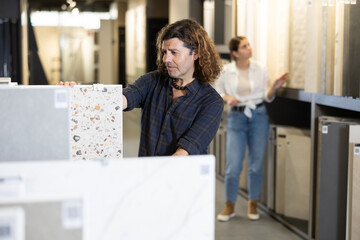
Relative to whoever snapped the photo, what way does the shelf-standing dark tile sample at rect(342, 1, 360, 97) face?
facing the viewer and to the left of the viewer

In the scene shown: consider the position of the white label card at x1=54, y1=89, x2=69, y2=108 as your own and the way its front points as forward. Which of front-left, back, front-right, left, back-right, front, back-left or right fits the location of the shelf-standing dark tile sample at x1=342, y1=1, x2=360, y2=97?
back-left

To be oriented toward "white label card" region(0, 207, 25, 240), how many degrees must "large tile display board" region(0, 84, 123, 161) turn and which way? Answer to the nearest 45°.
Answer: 0° — it already faces it

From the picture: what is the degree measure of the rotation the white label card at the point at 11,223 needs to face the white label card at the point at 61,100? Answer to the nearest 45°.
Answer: approximately 180°

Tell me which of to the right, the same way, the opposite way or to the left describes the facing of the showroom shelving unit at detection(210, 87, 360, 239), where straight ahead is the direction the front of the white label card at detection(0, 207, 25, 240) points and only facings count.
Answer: to the right

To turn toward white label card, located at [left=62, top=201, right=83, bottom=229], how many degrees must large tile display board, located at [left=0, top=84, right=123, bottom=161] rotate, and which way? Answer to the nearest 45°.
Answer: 0° — it already faces it

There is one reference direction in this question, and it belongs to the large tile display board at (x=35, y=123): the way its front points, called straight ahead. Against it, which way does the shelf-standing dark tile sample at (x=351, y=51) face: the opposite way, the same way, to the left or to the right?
to the right

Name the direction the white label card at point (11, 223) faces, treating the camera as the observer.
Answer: facing the viewer
